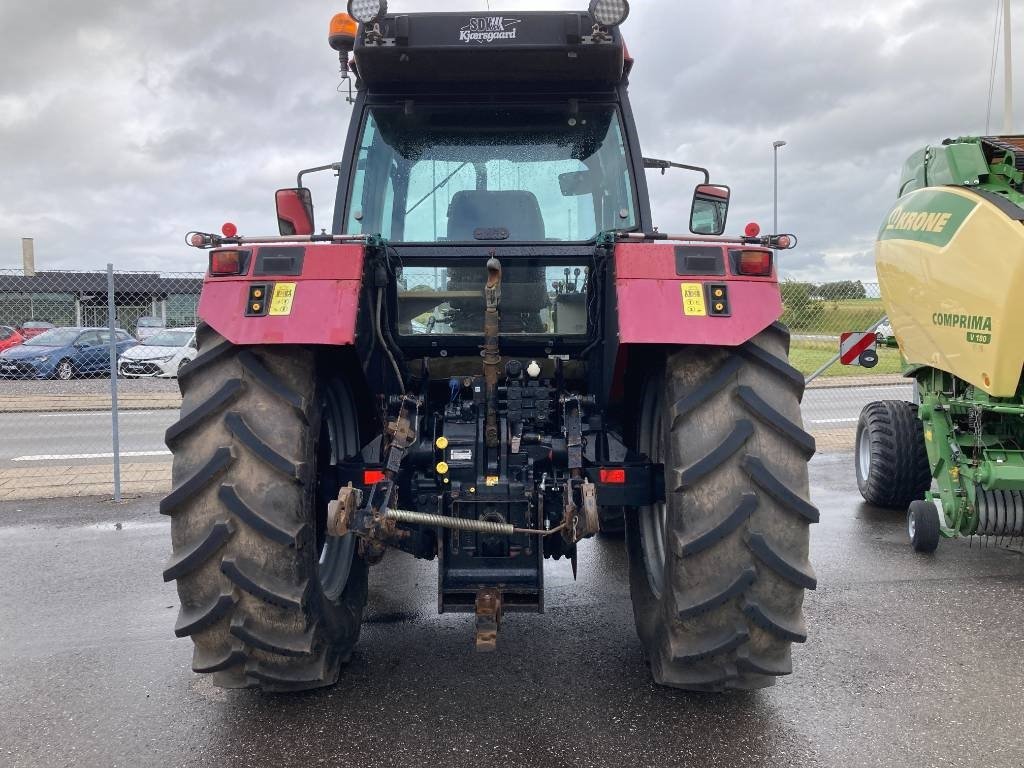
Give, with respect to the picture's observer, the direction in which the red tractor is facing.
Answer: facing away from the viewer

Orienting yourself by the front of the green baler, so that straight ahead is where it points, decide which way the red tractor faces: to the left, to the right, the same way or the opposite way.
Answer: the opposite way

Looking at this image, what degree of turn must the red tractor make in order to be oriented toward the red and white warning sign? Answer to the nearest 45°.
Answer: approximately 45° to its right

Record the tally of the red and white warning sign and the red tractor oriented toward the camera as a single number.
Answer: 1

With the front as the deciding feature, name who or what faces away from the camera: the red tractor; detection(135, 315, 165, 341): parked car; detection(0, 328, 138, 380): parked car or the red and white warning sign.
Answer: the red tractor

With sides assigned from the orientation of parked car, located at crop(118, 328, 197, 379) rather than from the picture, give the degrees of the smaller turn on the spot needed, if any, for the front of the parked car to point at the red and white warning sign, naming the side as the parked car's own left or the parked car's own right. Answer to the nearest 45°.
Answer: approximately 45° to the parked car's own left

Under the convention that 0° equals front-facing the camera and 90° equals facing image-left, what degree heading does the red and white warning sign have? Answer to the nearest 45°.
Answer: approximately 0°

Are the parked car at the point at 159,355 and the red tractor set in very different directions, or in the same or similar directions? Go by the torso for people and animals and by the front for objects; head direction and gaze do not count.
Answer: very different directions

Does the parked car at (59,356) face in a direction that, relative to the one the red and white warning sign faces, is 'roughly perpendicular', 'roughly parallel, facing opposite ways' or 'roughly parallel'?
roughly parallel

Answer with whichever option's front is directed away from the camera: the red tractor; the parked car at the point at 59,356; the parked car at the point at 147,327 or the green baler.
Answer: the red tractor

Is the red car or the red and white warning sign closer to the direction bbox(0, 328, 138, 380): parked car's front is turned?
the red and white warning sign

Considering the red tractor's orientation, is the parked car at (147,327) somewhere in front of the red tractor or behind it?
in front

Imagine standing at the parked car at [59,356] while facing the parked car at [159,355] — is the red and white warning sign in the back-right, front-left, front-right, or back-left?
front-right

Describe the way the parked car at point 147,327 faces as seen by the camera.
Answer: facing the viewer and to the left of the viewer

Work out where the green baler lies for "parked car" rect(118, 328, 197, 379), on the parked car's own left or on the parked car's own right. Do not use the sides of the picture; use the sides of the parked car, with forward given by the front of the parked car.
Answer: on the parked car's own left

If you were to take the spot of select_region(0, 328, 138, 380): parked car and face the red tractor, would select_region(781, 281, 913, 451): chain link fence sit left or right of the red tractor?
left

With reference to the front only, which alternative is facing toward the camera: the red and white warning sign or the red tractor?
the red and white warning sign

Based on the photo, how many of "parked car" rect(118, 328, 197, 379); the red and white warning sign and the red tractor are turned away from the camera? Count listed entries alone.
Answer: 1

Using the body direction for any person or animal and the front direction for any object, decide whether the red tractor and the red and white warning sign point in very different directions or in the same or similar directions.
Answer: very different directions
